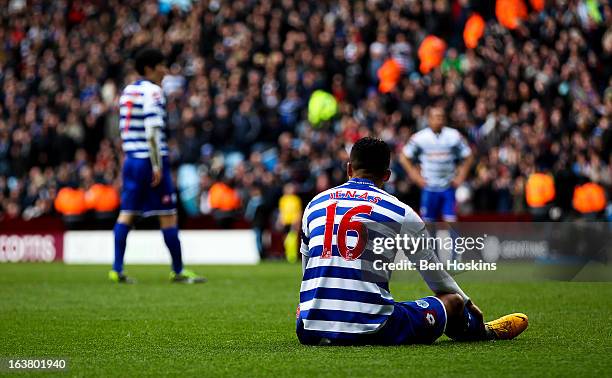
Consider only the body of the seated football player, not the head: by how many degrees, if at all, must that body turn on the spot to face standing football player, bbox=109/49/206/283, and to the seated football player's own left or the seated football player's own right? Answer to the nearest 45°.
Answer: approximately 90° to the seated football player's own left

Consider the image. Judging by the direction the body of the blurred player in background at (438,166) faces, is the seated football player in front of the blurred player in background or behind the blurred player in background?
in front

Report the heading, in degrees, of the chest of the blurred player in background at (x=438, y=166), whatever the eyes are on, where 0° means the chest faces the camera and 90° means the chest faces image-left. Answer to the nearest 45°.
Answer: approximately 0°

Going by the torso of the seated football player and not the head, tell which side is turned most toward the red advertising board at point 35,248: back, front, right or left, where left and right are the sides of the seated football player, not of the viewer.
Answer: front

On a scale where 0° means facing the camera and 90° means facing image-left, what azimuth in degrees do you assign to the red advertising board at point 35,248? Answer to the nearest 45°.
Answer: approximately 0°

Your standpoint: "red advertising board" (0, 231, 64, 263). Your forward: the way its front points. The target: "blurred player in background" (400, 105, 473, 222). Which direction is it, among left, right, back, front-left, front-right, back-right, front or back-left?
front-left

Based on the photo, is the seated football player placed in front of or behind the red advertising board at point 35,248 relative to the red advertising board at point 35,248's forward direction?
in front

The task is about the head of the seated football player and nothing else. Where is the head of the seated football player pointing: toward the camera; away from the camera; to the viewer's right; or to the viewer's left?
away from the camera

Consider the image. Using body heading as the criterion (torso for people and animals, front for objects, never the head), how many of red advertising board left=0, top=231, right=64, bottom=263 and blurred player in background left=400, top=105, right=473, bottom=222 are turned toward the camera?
2

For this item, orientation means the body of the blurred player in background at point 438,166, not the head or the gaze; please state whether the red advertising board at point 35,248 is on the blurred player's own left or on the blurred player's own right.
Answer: on the blurred player's own right

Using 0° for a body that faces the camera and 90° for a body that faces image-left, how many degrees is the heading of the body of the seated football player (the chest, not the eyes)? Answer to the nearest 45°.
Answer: approximately 225°
